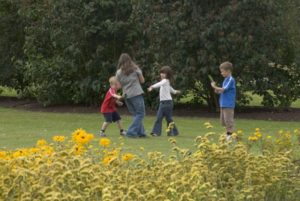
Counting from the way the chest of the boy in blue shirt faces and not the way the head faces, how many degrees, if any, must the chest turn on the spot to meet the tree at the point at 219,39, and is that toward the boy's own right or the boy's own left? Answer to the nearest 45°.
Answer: approximately 90° to the boy's own right

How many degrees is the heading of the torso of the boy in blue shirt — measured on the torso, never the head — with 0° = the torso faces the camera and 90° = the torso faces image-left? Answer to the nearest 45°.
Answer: approximately 90°

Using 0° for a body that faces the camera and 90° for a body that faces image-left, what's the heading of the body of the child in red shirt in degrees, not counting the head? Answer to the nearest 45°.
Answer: approximately 270°

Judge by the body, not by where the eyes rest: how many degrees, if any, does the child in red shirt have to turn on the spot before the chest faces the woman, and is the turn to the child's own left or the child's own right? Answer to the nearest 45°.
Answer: approximately 45° to the child's own right

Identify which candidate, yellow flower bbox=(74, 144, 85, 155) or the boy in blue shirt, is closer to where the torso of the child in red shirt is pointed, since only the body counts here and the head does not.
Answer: the boy in blue shirt

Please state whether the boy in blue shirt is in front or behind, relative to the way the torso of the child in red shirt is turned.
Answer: in front

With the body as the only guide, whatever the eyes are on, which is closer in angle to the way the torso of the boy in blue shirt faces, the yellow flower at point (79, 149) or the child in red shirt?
the child in red shirt

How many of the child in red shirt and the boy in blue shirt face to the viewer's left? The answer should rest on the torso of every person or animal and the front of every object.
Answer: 1

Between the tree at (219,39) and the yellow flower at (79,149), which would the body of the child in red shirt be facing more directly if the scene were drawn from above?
the tree

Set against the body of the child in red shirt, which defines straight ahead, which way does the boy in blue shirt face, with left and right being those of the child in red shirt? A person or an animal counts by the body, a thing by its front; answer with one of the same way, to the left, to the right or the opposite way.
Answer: the opposite way

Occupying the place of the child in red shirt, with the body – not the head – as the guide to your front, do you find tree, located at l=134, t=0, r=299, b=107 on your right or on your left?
on your left

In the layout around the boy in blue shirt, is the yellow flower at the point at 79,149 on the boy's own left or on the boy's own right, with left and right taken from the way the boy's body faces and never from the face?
on the boy's own left

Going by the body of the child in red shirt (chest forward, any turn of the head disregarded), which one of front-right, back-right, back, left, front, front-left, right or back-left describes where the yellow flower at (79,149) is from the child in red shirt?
right
